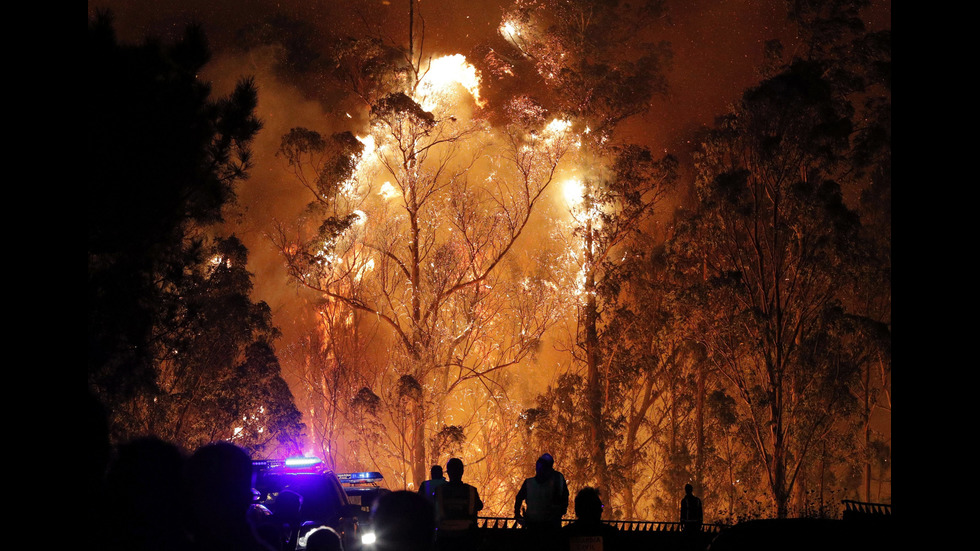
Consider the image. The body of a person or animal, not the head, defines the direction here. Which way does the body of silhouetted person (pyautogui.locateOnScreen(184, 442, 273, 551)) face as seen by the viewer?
away from the camera

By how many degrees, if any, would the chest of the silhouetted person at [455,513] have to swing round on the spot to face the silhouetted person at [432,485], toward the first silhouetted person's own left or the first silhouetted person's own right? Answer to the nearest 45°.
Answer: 0° — they already face them

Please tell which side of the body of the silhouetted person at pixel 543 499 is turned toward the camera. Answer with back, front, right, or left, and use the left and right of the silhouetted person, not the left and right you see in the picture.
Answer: back

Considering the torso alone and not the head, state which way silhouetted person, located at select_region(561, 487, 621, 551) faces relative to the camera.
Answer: away from the camera

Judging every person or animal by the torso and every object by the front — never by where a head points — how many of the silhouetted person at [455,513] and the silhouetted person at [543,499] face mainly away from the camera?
2

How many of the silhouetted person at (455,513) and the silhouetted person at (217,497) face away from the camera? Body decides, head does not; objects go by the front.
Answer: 2

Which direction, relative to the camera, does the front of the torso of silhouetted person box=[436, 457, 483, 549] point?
away from the camera
